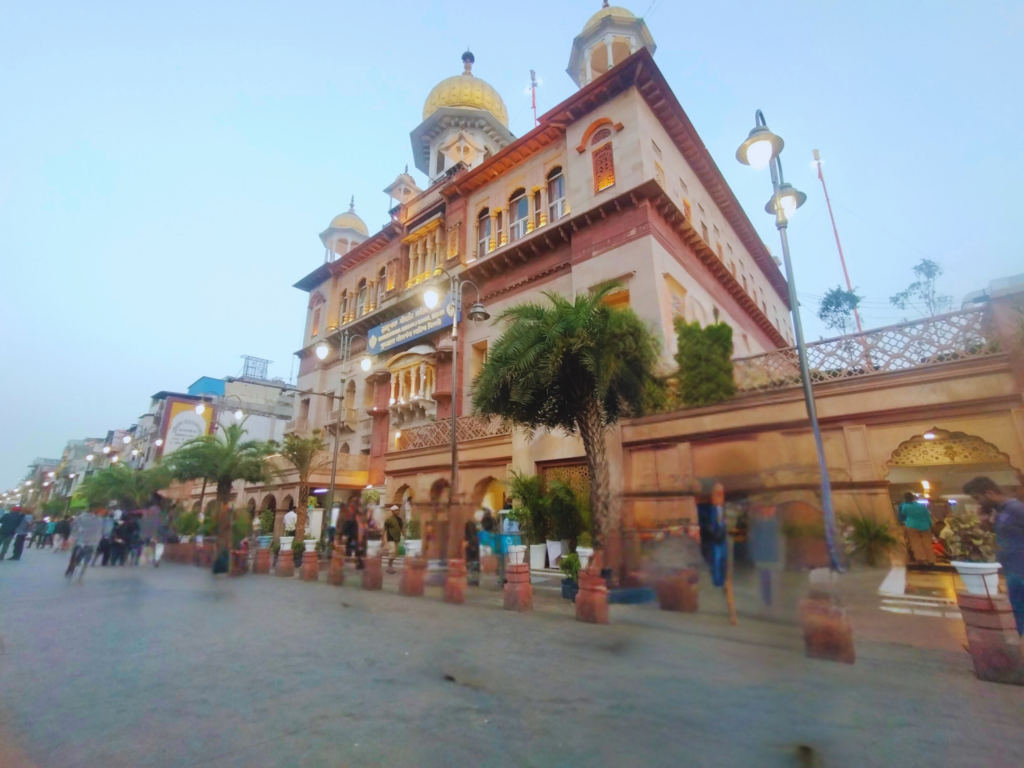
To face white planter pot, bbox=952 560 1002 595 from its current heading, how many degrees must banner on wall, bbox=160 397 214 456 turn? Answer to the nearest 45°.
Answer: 0° — it already faces it

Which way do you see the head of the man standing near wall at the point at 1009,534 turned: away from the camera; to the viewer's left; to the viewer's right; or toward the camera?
to the viewer's left

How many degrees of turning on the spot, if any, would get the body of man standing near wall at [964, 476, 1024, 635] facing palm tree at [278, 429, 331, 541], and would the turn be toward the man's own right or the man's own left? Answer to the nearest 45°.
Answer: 0° — they already face it

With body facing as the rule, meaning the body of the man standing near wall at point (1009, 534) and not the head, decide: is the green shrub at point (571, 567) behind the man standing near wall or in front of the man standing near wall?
in front

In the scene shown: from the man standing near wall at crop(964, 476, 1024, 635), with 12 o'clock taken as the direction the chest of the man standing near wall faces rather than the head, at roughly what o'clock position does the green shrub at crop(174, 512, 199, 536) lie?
The green shrub is roughly at 12 o'clock from the man standing near wall.

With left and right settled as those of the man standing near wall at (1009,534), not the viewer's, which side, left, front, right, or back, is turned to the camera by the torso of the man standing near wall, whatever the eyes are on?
left

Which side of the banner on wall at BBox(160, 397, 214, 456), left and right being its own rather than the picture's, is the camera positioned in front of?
front

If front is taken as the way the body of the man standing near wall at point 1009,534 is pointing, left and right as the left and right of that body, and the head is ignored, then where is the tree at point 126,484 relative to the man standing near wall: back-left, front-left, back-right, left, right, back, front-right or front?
front

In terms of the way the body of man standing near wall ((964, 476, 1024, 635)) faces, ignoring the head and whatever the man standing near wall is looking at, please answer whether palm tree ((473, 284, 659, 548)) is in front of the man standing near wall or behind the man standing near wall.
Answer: in front

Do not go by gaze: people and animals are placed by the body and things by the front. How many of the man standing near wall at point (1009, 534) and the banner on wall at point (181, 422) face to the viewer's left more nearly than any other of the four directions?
1

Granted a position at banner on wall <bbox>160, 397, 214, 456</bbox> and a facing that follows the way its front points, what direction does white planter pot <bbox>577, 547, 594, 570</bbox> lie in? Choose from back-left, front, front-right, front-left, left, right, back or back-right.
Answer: front
